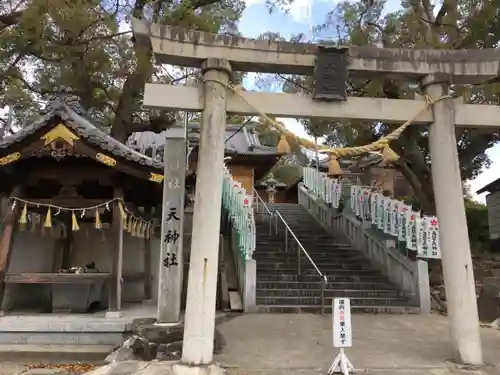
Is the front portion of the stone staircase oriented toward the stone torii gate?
yes

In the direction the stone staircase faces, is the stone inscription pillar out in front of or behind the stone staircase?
in front

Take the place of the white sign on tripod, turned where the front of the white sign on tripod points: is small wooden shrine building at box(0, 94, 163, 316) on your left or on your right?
on your right

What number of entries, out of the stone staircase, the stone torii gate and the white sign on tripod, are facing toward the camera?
3

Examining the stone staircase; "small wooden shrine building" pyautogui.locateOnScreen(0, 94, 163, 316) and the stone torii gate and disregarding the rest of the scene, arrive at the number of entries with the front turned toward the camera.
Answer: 3

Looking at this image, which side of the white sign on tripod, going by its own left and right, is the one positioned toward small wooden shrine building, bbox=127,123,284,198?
back

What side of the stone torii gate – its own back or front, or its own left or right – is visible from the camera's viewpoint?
front

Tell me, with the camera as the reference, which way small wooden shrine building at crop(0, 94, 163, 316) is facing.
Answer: facing the viewer
